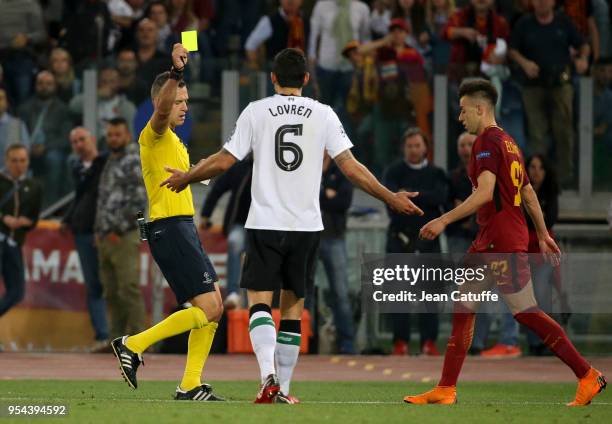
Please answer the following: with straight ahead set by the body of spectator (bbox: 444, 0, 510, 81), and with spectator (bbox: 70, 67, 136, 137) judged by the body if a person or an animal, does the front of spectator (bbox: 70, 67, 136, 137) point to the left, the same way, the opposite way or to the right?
the same way

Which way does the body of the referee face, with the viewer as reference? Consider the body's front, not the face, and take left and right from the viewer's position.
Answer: facing to the right of the viewer

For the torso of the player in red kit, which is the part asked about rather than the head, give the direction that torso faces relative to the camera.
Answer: to the viewer's left

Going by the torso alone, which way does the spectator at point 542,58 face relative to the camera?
toward the camera

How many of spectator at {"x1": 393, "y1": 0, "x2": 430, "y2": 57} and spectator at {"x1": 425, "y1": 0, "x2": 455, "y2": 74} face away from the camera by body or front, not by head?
0

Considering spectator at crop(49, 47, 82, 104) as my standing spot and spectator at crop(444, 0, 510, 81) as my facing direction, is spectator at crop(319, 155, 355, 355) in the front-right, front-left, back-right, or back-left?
front-right

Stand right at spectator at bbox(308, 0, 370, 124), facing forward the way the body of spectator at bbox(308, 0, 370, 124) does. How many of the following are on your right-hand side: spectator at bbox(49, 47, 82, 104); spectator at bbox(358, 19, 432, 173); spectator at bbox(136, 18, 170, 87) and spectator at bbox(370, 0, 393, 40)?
2

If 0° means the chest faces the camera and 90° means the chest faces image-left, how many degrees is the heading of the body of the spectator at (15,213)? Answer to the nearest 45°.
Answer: approximately 0°

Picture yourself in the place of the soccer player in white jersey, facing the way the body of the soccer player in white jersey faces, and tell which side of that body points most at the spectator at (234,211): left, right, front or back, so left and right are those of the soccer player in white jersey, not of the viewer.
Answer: front

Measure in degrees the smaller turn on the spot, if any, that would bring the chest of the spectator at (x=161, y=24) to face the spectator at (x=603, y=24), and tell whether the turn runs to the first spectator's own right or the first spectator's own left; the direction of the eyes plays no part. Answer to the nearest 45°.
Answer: approximately 90° to the first spectator's own left

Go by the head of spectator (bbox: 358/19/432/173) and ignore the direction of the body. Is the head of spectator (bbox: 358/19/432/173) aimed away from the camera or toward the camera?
toward the camera

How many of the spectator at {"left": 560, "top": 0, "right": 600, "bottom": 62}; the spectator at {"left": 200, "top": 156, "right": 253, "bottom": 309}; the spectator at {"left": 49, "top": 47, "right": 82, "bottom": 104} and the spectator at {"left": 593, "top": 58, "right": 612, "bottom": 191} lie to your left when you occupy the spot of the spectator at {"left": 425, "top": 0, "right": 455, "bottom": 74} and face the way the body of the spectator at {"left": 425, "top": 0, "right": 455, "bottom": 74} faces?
2

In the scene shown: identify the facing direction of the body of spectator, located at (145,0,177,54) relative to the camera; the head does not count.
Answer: toward the camera

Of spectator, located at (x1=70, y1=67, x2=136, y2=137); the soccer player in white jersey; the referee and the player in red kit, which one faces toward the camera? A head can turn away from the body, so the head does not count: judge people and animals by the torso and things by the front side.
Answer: the spectator

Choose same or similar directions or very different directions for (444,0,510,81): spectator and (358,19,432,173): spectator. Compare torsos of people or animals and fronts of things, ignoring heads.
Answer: same or similar directions

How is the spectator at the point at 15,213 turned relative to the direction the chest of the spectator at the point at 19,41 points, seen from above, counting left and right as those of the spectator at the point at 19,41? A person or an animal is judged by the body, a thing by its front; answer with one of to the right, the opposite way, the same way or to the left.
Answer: the same way

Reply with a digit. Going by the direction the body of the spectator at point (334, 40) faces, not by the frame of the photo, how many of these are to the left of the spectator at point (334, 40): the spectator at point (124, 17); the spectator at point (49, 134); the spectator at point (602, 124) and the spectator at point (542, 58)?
2

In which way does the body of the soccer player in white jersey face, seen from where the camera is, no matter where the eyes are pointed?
away from the camera

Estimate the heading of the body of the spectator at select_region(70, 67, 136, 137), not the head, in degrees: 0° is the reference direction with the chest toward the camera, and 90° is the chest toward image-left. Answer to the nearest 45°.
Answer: approximately 0°
